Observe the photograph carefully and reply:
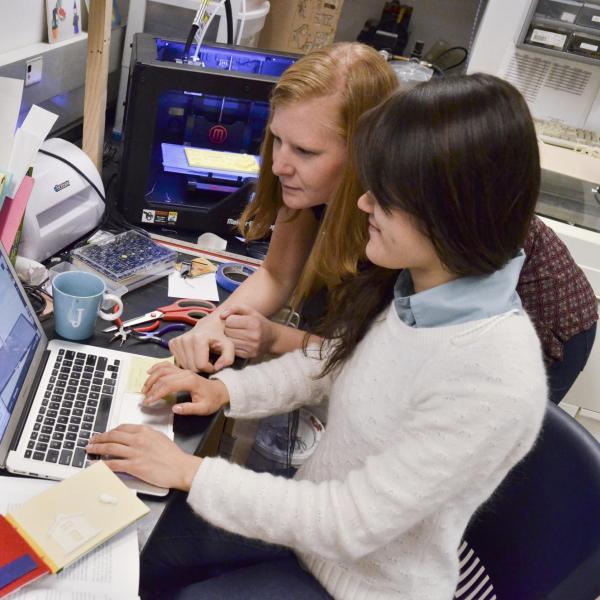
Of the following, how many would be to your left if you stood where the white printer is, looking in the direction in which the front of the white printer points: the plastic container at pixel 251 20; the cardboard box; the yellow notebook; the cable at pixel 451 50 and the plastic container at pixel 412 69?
4

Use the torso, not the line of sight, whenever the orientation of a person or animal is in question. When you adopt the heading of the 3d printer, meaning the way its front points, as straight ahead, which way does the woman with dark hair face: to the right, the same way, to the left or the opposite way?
to the right

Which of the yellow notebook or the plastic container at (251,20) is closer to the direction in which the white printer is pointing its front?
the yellow notebook

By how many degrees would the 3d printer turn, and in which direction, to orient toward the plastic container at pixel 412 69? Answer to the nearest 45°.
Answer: approximately 135° to its left

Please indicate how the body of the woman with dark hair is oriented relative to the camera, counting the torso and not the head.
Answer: to the viewer's left

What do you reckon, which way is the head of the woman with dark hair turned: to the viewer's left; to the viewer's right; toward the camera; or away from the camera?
to the viewer's left

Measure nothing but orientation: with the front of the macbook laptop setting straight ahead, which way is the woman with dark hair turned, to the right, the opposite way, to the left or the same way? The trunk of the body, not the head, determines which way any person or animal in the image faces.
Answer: the opposite way

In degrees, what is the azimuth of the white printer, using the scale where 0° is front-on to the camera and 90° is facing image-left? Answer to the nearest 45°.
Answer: approximately 315°

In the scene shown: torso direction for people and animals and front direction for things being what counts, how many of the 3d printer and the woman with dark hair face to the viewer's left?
1

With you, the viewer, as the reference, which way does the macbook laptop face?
facing to the right of the viewer

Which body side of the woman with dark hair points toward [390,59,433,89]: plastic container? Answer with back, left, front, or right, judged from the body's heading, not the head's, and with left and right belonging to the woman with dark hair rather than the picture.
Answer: right
